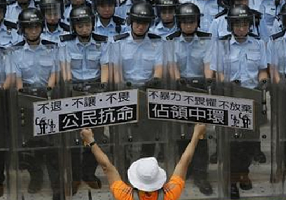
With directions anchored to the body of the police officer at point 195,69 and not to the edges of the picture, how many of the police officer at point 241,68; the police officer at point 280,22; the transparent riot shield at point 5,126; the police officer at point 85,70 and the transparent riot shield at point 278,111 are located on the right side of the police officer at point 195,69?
2

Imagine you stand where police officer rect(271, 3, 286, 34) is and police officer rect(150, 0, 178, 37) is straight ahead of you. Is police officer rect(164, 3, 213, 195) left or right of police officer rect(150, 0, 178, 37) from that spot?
left

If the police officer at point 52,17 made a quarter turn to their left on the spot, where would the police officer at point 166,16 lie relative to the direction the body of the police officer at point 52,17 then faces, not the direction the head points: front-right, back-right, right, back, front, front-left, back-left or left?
front

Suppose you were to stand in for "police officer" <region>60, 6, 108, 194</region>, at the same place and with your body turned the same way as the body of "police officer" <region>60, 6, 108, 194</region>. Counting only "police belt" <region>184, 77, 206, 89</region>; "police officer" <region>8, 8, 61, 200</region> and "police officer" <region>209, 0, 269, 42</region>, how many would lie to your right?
1

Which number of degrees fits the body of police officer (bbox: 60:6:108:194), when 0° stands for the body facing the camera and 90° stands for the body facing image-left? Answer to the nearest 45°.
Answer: approximately 0°

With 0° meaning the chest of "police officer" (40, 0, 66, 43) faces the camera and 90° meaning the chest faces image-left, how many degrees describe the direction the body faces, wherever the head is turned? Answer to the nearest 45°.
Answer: approximately 0°

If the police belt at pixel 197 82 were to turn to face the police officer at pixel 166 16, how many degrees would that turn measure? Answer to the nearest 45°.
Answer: approximately 180°
